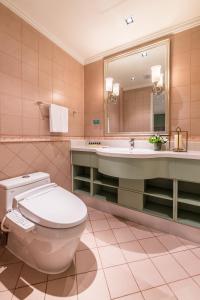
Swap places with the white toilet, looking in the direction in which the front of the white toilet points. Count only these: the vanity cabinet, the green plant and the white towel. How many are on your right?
0

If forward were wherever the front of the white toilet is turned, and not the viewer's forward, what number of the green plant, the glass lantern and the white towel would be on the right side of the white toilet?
0

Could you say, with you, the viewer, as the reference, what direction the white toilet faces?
facing the viewer and to the right of the viewer

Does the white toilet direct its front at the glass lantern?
no

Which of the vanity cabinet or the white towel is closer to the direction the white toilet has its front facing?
the vanity cabinet

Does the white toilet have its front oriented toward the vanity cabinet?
no

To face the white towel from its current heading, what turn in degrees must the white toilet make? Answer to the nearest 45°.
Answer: approximately 135° to its left

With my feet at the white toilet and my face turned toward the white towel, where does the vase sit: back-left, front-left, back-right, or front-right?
front-right

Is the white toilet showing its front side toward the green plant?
no

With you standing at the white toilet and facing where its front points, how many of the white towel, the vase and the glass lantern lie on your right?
0
